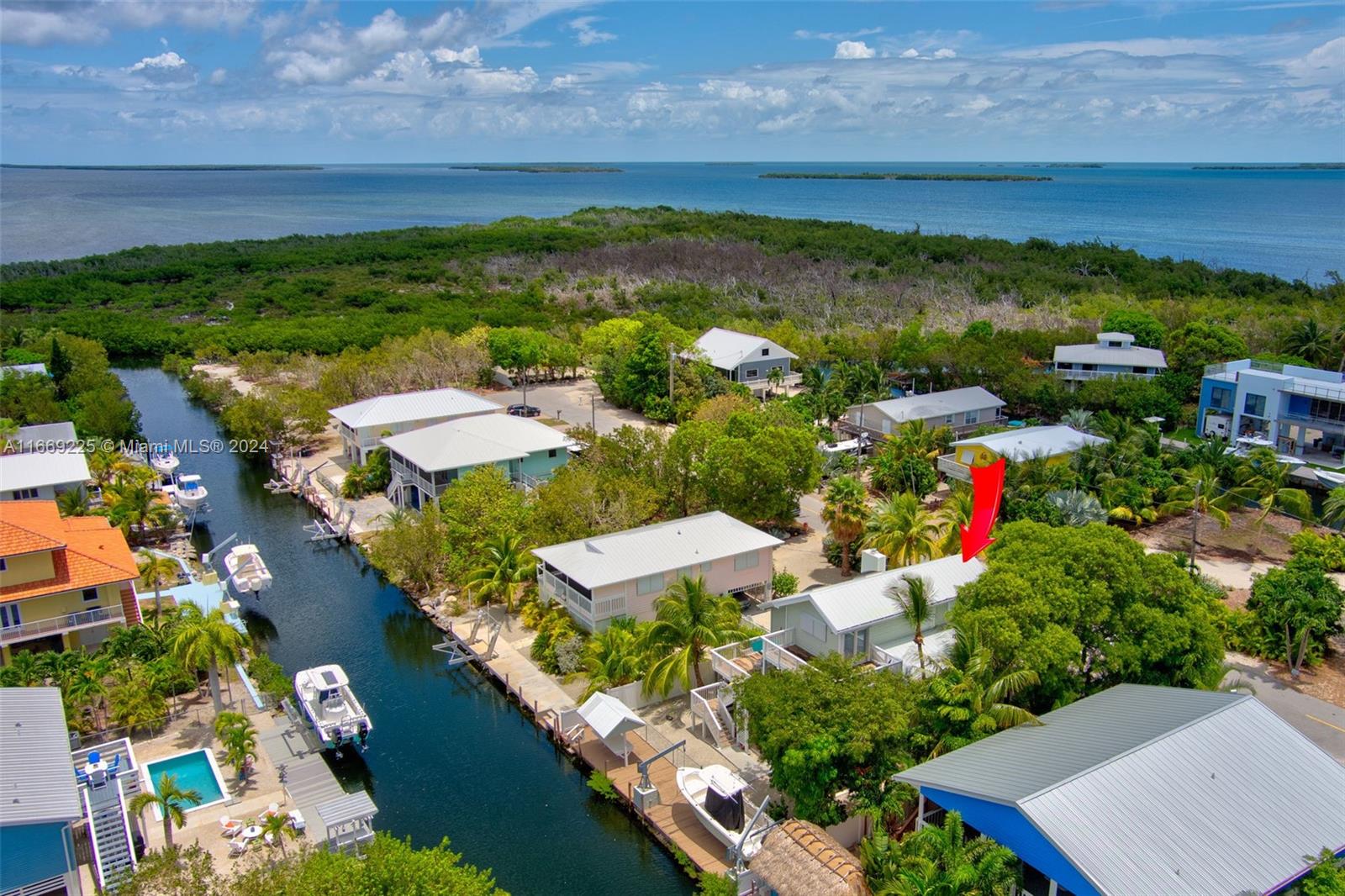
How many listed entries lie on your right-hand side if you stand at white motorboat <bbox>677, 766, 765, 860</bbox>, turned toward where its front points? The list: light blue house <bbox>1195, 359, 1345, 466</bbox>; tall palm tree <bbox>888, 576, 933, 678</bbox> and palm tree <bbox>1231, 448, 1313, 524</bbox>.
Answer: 3

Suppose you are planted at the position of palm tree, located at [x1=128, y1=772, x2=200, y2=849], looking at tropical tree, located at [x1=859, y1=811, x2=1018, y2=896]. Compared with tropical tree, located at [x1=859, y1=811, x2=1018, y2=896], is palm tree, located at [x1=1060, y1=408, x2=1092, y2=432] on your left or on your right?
left

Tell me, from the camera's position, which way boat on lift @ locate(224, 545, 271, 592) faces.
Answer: facing away from the viewer

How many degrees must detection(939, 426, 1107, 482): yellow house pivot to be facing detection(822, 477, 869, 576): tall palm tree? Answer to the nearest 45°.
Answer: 0° — it already faces it

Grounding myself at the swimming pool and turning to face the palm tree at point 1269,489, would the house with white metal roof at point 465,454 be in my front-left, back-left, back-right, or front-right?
front-left

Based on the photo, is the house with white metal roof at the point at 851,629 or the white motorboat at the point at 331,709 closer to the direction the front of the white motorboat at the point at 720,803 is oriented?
the white motorboat

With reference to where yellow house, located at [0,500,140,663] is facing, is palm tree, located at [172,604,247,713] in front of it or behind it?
in front

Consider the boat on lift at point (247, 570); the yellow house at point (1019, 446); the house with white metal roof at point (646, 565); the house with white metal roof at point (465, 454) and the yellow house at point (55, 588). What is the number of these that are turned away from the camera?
1

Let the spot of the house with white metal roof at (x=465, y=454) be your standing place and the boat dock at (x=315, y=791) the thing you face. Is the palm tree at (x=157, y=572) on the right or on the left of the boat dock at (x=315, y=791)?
right

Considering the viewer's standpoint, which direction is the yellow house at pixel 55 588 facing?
facing the viewer and to the right of the viewer

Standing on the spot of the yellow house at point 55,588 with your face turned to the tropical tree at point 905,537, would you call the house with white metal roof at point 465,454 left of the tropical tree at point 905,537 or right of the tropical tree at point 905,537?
left

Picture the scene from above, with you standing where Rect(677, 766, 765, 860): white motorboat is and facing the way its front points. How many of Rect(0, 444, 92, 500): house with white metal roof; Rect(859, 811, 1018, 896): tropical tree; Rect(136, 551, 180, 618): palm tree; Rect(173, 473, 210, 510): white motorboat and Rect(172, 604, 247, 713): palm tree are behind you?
1

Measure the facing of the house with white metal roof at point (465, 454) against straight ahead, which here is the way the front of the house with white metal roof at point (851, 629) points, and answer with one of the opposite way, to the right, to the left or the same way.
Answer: the same way

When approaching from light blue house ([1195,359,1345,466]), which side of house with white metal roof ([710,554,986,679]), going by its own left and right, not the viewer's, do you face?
back

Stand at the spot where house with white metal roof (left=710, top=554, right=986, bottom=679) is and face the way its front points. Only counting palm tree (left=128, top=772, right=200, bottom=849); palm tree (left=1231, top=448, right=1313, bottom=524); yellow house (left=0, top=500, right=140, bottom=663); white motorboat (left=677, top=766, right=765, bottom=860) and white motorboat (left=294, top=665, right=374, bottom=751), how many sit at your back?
1
